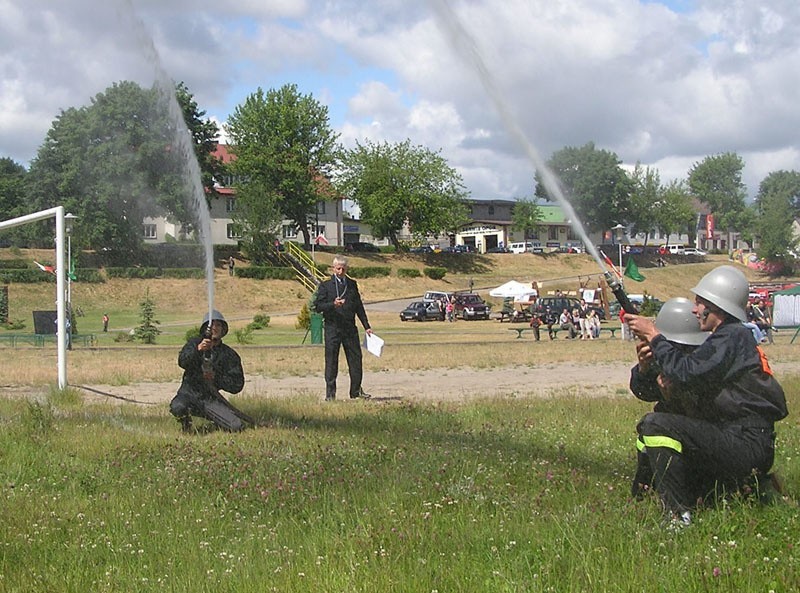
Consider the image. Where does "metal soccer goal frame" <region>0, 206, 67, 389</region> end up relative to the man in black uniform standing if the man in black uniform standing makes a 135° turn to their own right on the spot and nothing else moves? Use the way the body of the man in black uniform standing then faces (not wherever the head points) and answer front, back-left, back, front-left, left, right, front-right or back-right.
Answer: front-left

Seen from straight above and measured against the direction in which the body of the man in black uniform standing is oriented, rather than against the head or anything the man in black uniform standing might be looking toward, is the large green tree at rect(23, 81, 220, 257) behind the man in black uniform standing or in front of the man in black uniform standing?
behind

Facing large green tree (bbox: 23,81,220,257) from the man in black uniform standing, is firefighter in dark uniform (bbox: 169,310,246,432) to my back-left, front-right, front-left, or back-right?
back-left

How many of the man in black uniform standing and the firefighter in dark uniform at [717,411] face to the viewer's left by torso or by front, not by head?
1

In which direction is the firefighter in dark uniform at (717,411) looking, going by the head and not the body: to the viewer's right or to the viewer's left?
to the viewer's left

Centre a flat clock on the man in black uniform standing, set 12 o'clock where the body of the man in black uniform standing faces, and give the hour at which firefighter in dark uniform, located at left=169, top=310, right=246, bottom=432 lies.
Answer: The firefighter in dark uniform is roughly at 1 o'clock from the man in black uniform standing.

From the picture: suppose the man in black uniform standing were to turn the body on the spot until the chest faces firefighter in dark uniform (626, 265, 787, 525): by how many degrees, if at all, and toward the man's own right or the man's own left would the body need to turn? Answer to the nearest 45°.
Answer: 0° — they already face them

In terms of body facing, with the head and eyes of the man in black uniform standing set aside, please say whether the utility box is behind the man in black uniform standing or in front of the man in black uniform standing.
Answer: behind

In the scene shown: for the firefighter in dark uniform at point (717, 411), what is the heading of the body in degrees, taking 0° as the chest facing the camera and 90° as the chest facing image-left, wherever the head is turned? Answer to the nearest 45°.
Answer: approximately 90°

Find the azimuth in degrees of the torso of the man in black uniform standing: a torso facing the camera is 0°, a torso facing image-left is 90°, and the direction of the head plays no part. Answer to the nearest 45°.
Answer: approximately 0°

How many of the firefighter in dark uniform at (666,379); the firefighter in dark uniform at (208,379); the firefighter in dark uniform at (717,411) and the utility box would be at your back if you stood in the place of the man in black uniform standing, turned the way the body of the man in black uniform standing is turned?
1

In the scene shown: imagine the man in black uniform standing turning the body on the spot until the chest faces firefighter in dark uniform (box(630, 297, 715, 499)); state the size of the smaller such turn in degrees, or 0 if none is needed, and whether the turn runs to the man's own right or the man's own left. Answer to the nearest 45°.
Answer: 0° — they already face them
